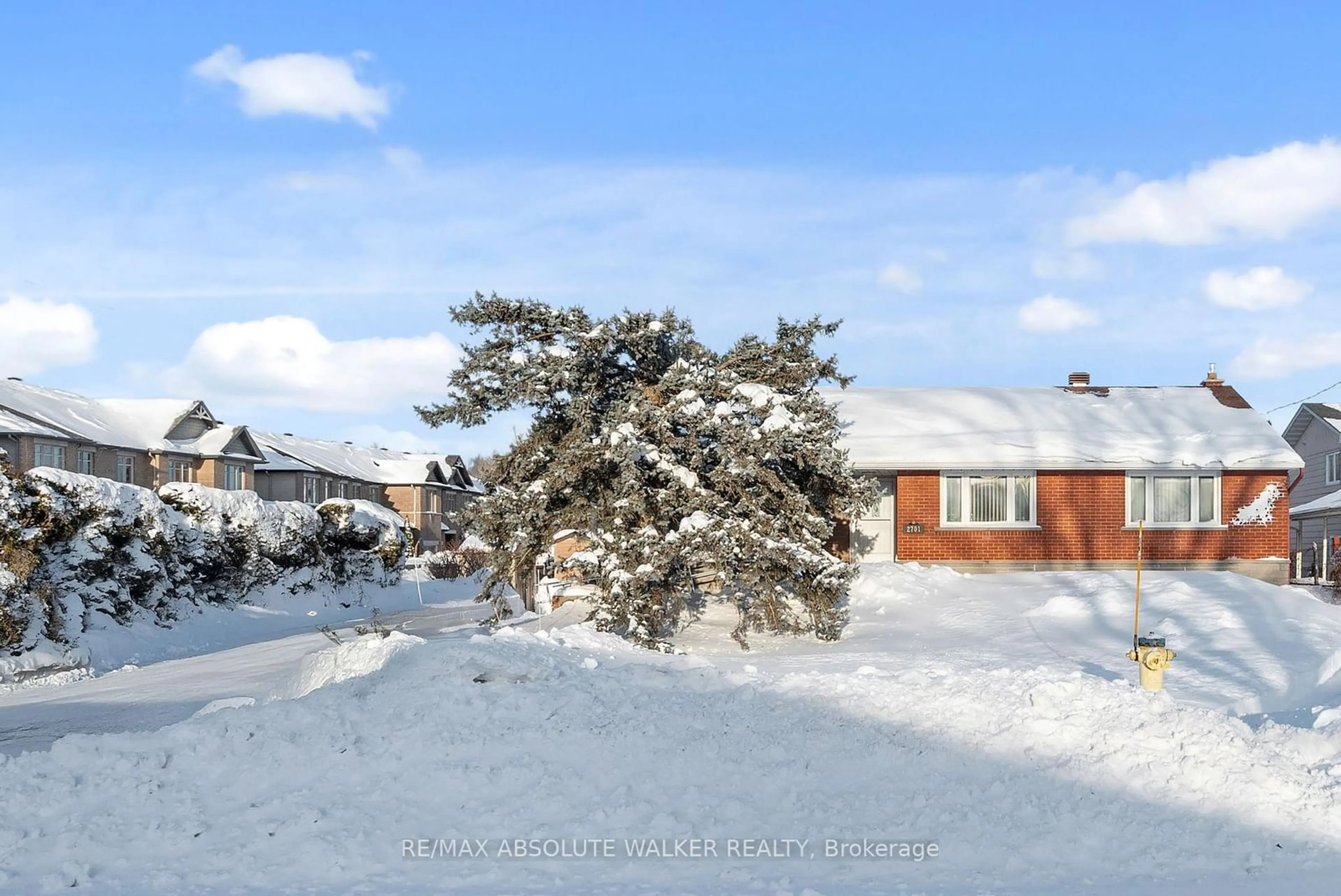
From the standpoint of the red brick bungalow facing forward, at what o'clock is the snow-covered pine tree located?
The snow-covered pine tree is roughly at 1 o'clock from the red brick bungalow.

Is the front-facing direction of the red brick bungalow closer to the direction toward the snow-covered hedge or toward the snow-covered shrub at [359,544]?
the snow-covered hedge

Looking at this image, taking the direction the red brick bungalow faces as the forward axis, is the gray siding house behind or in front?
behind

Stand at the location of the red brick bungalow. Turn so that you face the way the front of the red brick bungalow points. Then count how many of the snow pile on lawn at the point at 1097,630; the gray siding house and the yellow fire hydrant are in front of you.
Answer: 2

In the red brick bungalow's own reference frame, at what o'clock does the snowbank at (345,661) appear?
The snowbank is roughly at 1 o'clock from the red brick bungalow.

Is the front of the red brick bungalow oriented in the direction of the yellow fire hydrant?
yes

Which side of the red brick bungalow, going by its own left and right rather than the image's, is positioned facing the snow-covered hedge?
right

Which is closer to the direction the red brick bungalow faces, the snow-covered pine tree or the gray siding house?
the snow-covered pine tree

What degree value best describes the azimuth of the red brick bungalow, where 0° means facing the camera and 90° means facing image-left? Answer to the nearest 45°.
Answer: approximately 0°

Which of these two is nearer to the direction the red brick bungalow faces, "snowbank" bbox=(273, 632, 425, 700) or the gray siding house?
the snowbank

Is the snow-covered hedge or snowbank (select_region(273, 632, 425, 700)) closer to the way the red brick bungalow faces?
the snowbank

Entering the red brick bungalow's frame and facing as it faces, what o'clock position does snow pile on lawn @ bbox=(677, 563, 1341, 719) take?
The snow pile on lawn is roughly at 12 o'clock from the red brick bungalow.

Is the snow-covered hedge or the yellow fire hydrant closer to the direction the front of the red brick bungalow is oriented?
the yellow fire hydrant
